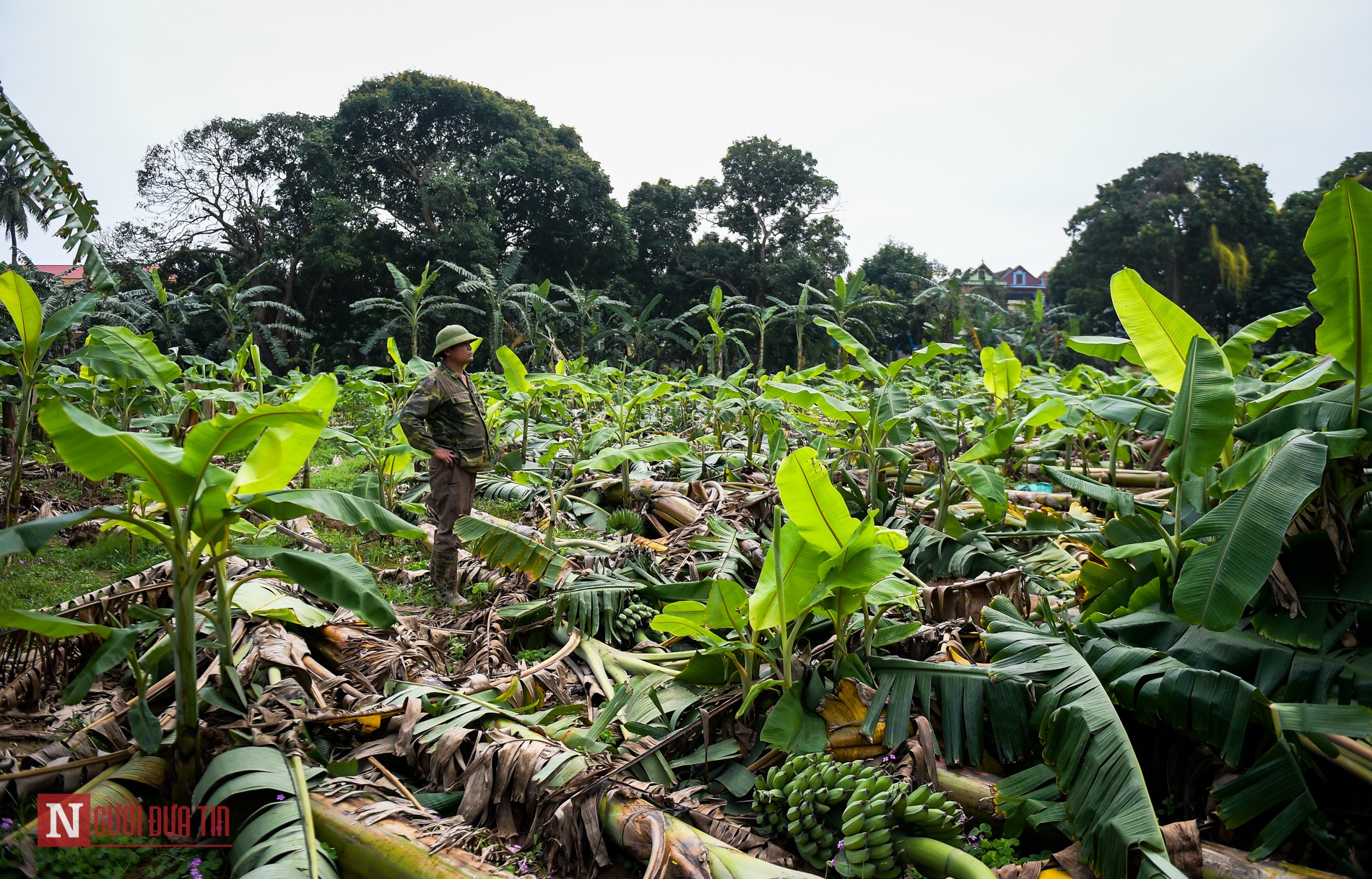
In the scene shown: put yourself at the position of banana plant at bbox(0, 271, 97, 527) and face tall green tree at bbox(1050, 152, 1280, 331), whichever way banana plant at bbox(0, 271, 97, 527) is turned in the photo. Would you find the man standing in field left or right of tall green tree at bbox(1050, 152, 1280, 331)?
right

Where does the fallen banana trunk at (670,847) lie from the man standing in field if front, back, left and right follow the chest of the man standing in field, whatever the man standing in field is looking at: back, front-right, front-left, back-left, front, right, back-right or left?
front-right

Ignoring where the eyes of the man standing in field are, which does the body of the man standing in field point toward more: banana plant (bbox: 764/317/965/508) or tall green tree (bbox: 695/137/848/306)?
the banana plant

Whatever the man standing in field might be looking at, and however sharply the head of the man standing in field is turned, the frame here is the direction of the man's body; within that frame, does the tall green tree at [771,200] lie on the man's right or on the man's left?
on the man's left

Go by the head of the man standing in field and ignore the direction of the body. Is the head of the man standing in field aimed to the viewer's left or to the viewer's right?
to the viewer's right

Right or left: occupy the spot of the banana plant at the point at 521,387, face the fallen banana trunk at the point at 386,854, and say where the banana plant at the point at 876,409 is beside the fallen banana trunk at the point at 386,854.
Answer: left

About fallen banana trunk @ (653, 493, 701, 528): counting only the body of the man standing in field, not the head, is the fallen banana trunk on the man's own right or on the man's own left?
on the man's own left

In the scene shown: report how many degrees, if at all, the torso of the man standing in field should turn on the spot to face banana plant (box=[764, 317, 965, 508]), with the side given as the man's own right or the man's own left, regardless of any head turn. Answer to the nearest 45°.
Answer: approximately 45° to the man's own left

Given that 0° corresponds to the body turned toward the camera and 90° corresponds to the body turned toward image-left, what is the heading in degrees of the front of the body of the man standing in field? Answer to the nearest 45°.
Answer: approximately 315°

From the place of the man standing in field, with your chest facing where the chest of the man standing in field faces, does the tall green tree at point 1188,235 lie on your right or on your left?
on your left

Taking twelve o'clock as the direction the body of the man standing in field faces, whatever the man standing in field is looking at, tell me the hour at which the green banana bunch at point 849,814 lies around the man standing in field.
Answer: The green banana bunch is roughly at 1 o'clock from the man standing in field.

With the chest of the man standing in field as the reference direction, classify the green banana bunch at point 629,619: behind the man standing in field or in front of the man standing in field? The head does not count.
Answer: in front
